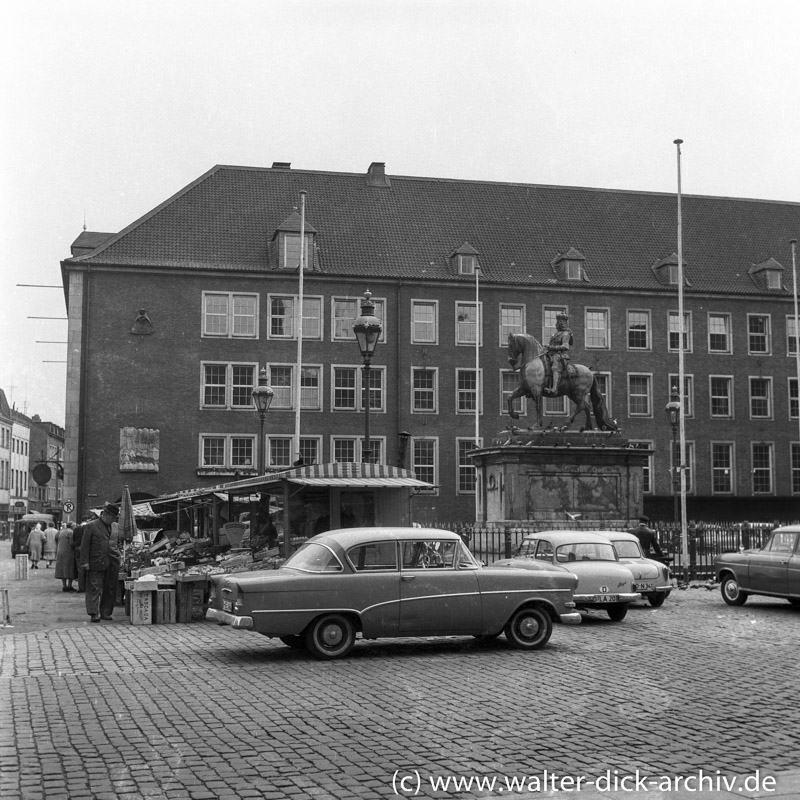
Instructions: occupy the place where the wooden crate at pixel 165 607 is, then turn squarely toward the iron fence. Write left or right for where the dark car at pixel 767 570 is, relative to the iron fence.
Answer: right

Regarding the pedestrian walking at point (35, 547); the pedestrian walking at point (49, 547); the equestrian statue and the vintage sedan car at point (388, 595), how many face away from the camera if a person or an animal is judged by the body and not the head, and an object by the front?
2

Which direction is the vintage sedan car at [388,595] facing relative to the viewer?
to the viewer's right

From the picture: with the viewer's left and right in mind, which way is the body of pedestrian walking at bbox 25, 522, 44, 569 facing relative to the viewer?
facing away from the viewer

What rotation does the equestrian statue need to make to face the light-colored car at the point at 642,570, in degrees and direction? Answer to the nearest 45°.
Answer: approximately 90° to its left

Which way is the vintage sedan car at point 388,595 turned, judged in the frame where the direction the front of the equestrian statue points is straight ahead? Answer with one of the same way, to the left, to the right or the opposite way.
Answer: the opposite way

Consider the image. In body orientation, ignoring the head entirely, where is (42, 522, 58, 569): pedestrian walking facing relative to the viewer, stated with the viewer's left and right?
facing away from the viewer

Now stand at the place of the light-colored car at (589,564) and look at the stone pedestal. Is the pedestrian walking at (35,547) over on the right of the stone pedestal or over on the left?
left
